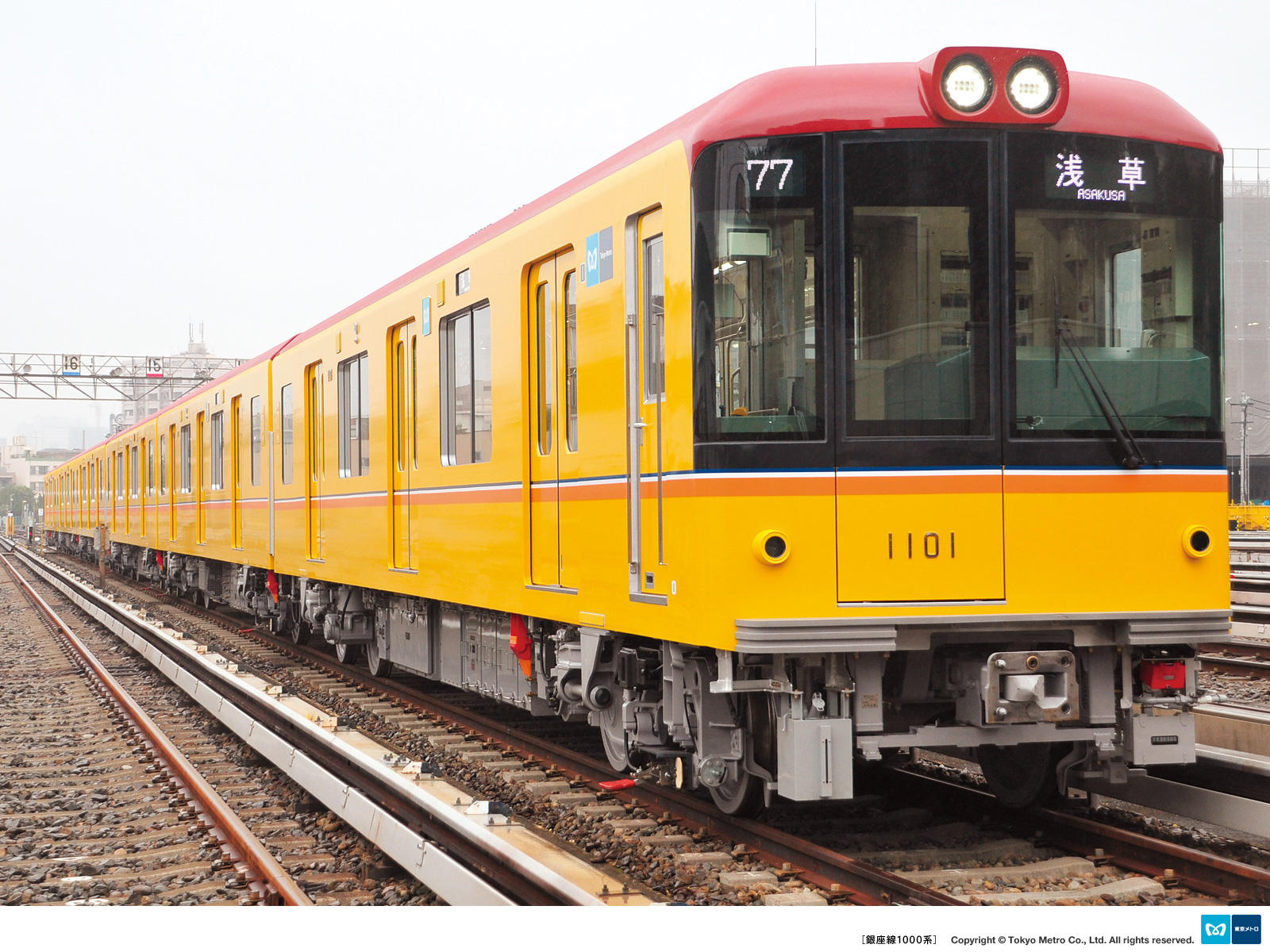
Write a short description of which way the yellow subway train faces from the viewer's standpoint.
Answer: facing the viewer and to the right of the viewer

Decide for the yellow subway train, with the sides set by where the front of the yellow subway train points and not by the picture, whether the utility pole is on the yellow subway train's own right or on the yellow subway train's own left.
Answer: on the yellow subway train's own left

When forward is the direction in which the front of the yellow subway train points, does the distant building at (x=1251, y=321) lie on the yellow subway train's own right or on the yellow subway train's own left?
on the yellow subway train's own left
